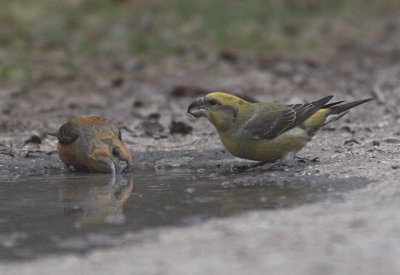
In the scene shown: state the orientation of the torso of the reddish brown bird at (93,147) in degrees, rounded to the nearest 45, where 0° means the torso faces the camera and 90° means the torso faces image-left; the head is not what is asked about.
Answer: approximately 315°

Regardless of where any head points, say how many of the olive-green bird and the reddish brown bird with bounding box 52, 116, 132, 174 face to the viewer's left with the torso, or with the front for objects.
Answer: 1

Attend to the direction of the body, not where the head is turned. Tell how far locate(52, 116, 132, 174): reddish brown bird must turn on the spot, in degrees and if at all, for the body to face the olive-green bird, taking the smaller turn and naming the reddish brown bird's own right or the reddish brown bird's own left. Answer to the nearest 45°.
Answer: approximately 45° to the reddish brown bird's own left

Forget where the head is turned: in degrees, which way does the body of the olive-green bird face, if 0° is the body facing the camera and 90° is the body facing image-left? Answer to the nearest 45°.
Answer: approximately 90°

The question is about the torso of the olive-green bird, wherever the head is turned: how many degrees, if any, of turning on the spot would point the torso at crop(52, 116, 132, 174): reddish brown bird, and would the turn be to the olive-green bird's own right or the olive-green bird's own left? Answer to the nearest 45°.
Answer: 0° — it already faces it
